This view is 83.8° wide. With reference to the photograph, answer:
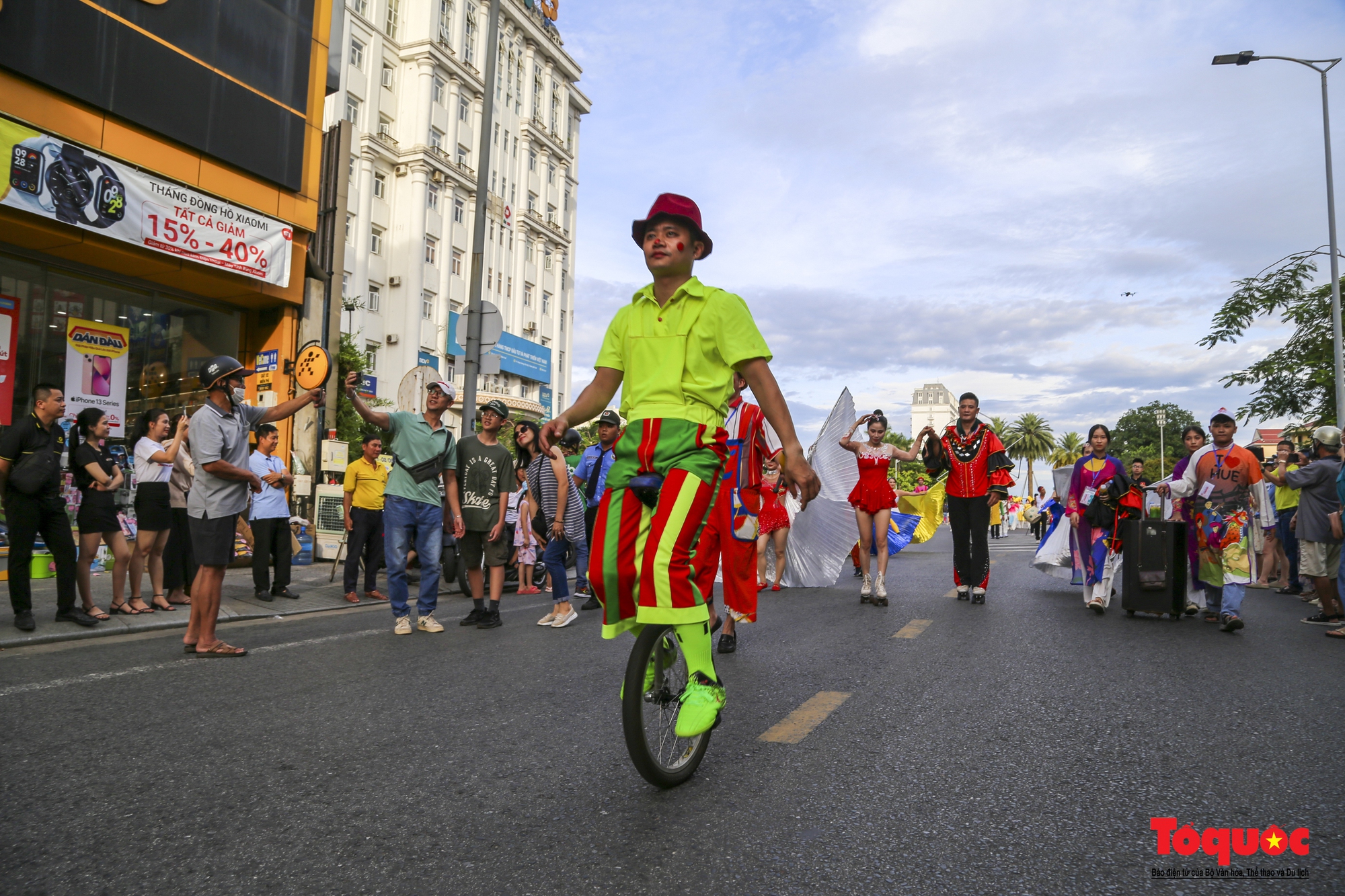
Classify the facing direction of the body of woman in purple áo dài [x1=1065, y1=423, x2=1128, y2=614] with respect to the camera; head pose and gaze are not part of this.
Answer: toward the camera

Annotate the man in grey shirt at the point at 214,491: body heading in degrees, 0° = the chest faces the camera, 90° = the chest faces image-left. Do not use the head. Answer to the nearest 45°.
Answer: approximately 270°

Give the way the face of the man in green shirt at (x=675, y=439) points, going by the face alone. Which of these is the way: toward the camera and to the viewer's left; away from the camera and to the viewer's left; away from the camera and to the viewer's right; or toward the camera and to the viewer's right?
toward the camera and to the viewer's left

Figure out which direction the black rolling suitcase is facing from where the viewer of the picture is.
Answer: facing the viewer

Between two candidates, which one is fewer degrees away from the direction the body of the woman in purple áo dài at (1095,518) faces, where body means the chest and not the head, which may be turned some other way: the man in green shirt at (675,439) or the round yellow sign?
the man in green shirt

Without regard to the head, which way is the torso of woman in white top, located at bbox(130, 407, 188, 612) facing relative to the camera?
to the viewer's right

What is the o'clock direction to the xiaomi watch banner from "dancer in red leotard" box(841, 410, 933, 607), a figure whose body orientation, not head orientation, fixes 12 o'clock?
The xiaomi watch banner is roughly at 3 o'clock from the dancer in red leotard.

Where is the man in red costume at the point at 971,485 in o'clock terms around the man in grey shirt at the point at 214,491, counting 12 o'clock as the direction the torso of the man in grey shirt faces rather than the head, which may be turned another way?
The man in red costume is roughly at 12 o'clock from the man in grey shirt.

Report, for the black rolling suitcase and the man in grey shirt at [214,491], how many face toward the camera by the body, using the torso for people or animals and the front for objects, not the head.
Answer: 1

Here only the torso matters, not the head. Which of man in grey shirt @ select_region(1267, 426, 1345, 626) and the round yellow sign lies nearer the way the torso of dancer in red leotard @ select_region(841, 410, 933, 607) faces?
the round yellow sign

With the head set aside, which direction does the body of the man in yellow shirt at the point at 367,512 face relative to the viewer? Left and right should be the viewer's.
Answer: facing the viewer and to the right of the viewer

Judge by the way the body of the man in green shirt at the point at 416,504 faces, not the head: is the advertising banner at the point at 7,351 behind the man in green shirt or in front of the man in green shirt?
behind

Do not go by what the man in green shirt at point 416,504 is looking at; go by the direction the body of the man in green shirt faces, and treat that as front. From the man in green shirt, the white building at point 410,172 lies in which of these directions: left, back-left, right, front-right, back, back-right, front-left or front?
back
